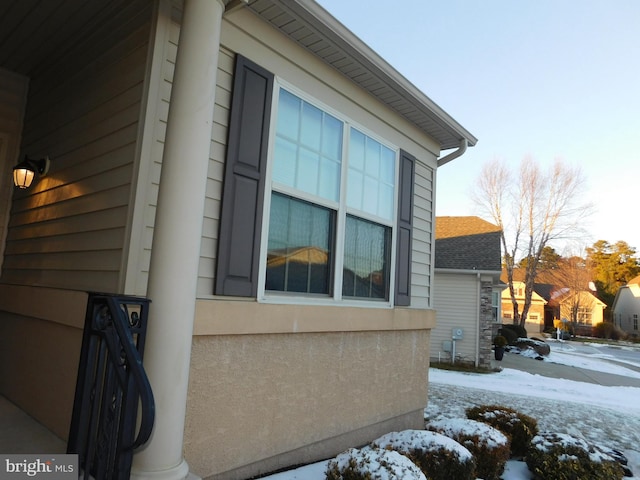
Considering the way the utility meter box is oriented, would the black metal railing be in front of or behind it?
in front

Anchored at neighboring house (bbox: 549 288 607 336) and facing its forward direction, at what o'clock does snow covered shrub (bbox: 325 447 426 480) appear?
The snow covered shrub is roughly at 12 o'clock from the neighboring house.

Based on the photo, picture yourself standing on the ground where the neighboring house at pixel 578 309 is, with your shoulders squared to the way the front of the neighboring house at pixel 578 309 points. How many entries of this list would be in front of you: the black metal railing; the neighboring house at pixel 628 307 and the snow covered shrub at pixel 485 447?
2

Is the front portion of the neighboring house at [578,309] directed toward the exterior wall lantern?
yes

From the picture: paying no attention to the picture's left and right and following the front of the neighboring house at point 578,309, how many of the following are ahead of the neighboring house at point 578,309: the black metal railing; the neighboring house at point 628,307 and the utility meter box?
2

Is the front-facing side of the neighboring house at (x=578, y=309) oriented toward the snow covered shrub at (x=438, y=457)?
yes

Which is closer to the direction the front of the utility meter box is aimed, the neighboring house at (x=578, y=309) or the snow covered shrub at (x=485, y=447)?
the snow covered shrub

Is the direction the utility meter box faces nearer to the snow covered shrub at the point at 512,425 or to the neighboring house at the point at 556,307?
the snow covered shrub

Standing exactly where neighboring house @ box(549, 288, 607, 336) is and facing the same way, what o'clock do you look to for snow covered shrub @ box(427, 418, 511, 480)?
The snow covered shrub is roughly at 12 o'clock from the neighboring house.

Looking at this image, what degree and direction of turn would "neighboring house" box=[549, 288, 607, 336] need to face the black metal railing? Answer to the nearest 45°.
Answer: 0° — it already faces it

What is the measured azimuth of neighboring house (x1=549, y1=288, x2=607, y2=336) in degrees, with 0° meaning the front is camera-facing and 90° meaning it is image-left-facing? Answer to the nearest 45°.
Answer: approximately 0°

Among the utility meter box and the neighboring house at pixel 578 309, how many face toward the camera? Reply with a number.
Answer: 2
